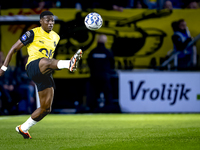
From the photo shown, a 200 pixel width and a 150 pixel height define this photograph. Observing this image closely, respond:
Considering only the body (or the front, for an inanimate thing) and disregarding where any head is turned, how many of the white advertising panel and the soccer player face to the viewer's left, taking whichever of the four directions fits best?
0

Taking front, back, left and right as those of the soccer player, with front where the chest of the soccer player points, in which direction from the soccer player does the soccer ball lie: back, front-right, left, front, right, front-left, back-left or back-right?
left

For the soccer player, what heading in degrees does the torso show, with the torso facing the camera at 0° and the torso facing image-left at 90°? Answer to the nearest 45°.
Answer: approximately 315°

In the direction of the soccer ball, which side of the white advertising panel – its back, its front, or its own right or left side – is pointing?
front

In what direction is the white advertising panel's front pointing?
toward the camera

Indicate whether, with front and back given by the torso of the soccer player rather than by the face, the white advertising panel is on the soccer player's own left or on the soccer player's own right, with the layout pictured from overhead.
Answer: on the soccer player's own left

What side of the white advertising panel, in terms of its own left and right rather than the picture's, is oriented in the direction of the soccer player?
front
